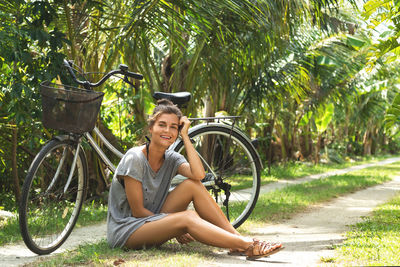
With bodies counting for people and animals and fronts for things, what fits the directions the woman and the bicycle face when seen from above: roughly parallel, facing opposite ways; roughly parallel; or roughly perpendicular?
roughly perpendicular

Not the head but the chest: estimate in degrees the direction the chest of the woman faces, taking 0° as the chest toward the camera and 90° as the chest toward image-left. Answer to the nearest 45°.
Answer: approximately 315°
